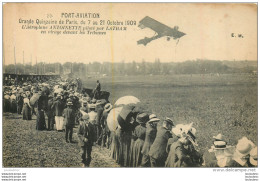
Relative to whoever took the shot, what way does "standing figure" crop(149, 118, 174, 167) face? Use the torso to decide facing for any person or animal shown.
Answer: facing away from the viewer and to the right of the viewer

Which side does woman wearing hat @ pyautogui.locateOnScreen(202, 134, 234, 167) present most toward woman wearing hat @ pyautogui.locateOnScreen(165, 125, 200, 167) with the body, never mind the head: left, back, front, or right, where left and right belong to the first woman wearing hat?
left

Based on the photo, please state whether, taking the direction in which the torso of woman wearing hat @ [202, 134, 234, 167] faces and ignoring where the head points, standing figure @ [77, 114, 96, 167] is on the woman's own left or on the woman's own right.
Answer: on the woman's own left

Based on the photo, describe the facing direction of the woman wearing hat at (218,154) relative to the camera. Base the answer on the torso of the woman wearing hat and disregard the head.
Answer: away from the camera

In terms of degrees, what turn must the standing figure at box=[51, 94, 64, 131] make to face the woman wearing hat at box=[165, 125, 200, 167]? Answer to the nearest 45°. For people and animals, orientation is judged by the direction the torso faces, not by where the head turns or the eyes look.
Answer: approximately 90° to its right

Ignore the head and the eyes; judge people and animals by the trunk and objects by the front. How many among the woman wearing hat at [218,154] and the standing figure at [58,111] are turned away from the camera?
2

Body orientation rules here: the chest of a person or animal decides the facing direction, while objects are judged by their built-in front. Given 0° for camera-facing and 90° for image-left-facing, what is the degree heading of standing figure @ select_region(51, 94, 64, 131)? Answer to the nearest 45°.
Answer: approximately 180°

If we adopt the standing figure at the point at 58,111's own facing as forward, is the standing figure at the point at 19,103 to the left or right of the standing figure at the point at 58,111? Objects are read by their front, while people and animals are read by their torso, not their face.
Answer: on its left
